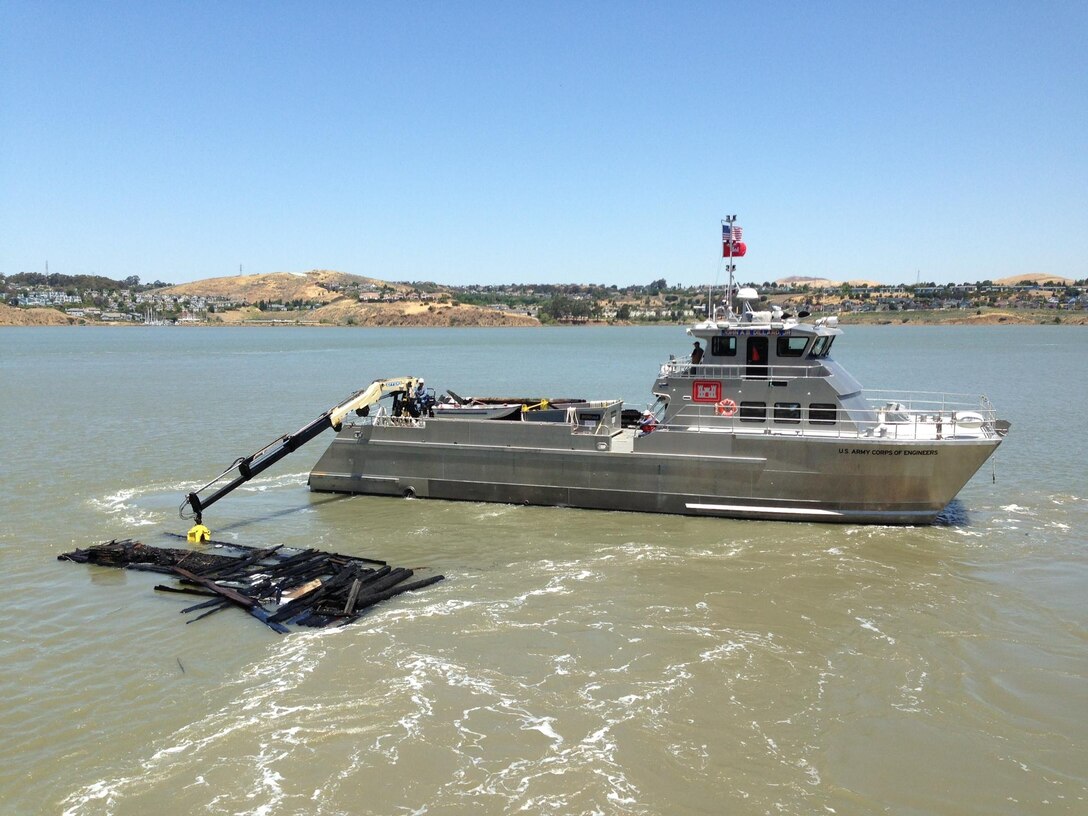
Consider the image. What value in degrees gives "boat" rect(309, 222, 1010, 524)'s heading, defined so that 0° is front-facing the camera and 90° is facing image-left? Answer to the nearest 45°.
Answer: approximately 270°
